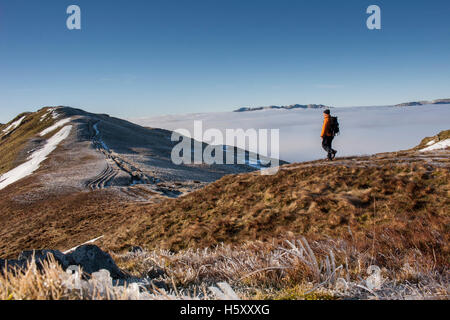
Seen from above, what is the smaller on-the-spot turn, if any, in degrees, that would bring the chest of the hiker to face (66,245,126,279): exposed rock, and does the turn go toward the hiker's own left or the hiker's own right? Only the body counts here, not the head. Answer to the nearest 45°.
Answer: approximately 90° to the hiker's own left

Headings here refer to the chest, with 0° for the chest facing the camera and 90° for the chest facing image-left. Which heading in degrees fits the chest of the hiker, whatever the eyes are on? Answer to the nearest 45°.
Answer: approximately 90°
